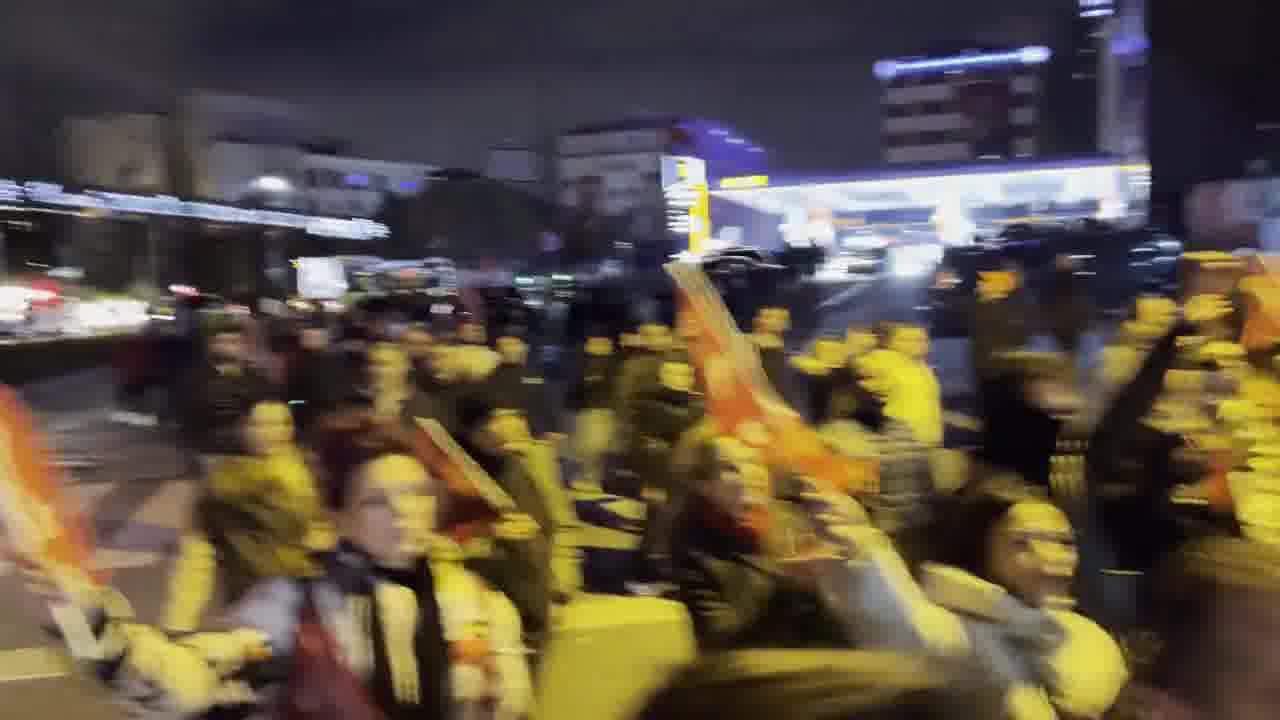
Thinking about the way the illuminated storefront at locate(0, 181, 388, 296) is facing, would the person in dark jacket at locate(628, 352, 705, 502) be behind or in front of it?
in front
